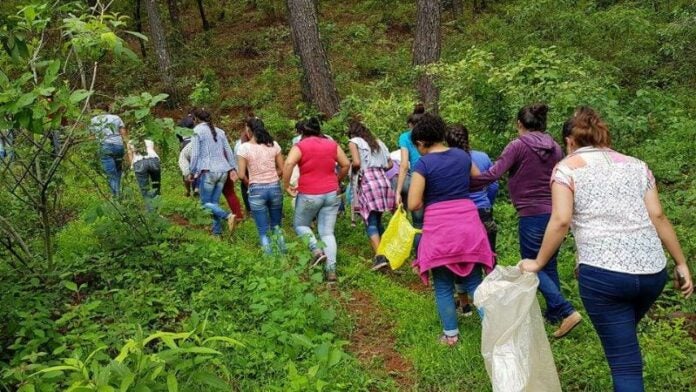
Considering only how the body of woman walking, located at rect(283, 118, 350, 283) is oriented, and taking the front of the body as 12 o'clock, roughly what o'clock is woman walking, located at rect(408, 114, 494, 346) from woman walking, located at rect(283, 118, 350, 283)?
woman walking, located at rect(408, 114, 494, 346) is roughly at 5 o'clock from woman walking, located at rect(283, 118, 350, 283).

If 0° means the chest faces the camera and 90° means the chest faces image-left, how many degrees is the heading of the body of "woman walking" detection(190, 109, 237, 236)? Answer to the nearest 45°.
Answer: approximately 135°

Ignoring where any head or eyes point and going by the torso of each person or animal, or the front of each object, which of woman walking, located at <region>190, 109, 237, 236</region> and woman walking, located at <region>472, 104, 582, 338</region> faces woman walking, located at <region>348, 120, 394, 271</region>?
woman walking, located at <region>472, 104, 582, 338</region>

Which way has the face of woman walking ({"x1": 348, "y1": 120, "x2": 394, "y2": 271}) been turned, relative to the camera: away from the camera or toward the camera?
away from the camera

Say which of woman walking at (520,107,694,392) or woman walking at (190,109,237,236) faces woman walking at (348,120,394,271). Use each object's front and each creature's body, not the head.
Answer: woman walking at (520,107,694,392)

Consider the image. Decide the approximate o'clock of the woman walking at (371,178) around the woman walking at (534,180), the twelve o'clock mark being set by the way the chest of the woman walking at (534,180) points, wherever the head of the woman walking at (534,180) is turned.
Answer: the woman walking at (371,178) is roughly at 12 o'clock from the woman walking at (534,180).

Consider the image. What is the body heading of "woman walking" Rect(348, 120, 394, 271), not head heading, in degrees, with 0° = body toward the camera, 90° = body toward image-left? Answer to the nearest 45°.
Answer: approximately 135°

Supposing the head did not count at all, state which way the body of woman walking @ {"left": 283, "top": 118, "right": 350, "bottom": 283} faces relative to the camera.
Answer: away from the camera

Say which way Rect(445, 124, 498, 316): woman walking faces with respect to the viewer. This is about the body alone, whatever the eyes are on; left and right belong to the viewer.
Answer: facing away from the viewer and to the left of the viewer

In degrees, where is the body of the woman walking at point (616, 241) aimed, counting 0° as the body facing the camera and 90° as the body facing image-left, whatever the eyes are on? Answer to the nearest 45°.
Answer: approximately 135°
